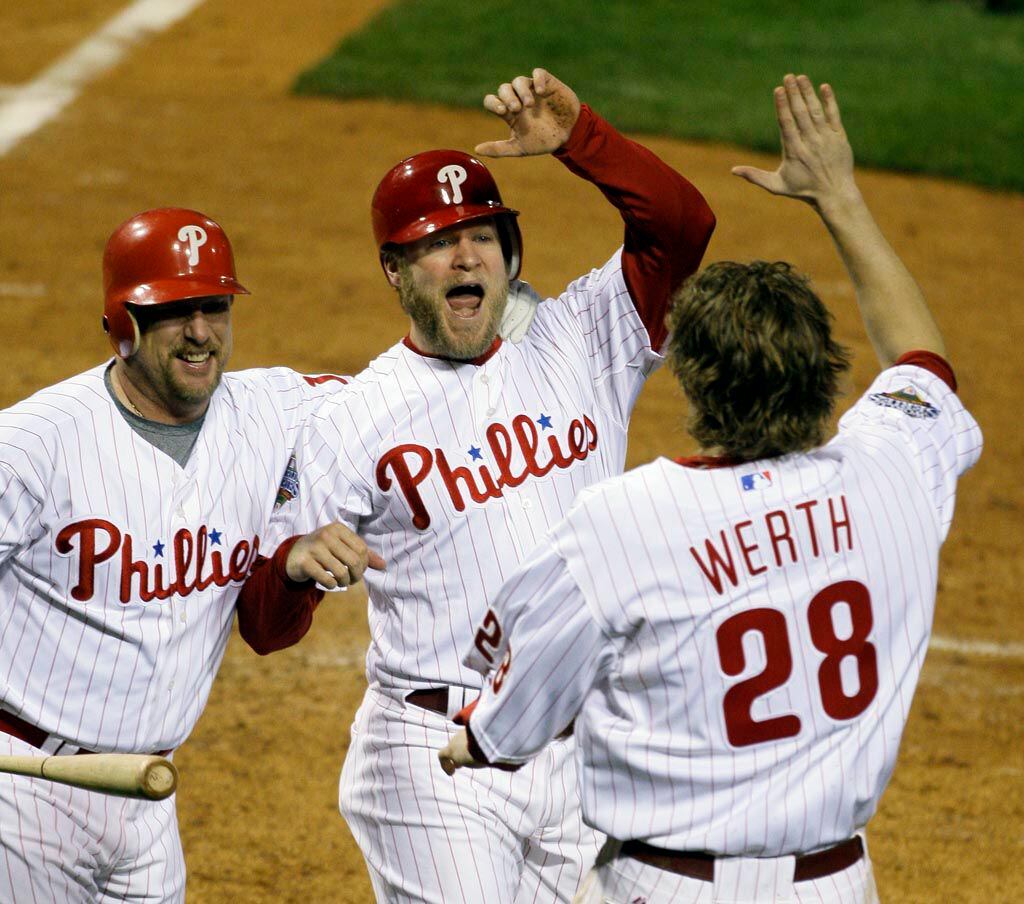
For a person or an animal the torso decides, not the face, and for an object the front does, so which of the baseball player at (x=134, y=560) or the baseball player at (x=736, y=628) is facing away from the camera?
the baseball player at (x=736, y=628)

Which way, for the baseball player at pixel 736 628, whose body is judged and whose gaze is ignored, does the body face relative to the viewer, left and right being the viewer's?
facing away from the viewer

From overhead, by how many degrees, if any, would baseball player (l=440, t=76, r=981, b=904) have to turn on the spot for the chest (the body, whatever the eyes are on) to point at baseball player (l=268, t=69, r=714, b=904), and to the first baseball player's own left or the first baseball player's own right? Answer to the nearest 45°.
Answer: approximately 45° to the first baseball player's own left

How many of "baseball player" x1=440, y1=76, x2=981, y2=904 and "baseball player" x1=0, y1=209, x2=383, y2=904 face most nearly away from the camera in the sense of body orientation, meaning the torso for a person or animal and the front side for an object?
1

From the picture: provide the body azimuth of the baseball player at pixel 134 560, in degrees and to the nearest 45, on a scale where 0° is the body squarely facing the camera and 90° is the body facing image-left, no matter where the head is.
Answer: approximately 315°

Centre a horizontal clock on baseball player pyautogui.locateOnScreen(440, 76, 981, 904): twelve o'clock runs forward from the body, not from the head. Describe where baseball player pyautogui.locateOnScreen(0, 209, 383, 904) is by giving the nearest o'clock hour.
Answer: baseball player pyautogui.locateOnScreen(0, 209, 383, 904) is roughly at 10 o'clock from baseball player pyautogui.locateOnScreen(440, 76, 981, 904).

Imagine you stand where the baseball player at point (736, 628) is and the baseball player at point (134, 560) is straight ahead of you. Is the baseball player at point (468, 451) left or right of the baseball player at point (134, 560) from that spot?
right
